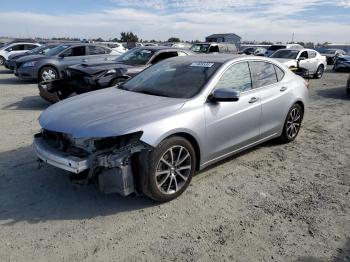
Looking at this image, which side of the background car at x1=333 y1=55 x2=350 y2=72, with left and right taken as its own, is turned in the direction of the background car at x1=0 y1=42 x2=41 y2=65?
front

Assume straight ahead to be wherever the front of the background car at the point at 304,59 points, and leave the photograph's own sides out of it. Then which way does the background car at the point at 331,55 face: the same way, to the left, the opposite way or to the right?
the same way

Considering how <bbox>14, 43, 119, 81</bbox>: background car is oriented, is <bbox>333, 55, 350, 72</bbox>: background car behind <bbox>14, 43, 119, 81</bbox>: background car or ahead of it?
behind

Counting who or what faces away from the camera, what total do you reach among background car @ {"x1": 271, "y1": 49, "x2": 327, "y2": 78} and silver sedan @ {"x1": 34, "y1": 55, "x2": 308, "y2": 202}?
0

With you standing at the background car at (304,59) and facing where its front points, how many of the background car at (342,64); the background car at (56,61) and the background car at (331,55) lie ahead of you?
1

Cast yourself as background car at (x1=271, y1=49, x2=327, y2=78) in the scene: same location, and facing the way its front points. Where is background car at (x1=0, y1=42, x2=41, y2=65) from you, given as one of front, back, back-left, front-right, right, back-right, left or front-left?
front-right

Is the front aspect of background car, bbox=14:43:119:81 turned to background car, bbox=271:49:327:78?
no

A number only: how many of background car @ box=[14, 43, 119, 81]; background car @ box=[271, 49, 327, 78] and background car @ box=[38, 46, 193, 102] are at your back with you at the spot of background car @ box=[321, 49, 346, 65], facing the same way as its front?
0

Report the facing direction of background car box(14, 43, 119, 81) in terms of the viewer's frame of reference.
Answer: facing the viewer and to the left of the viewer

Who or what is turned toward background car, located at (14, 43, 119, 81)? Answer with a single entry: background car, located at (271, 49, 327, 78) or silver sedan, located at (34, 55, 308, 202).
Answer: background car, located at (271, 49, 327, 78)

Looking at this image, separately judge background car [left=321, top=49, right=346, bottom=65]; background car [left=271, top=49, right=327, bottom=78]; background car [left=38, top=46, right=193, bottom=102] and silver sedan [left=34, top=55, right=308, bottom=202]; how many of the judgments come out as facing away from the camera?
0

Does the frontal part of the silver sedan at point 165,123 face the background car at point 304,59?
no

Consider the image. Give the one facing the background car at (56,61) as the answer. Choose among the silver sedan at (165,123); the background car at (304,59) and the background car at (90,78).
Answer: the background car at (304,59)

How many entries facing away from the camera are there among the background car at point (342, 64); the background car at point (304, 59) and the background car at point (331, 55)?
0

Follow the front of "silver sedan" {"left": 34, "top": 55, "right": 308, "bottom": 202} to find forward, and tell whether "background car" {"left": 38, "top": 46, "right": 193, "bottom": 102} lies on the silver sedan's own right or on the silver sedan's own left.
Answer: on the silver sedan's own right

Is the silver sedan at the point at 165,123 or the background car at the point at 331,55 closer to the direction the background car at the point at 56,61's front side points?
the silver sedan
